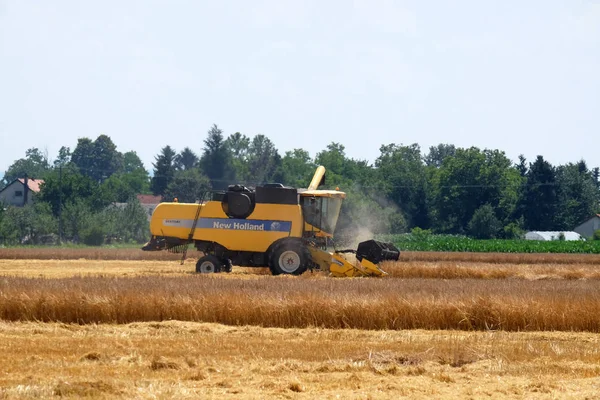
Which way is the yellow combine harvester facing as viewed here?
to the viewer's right
